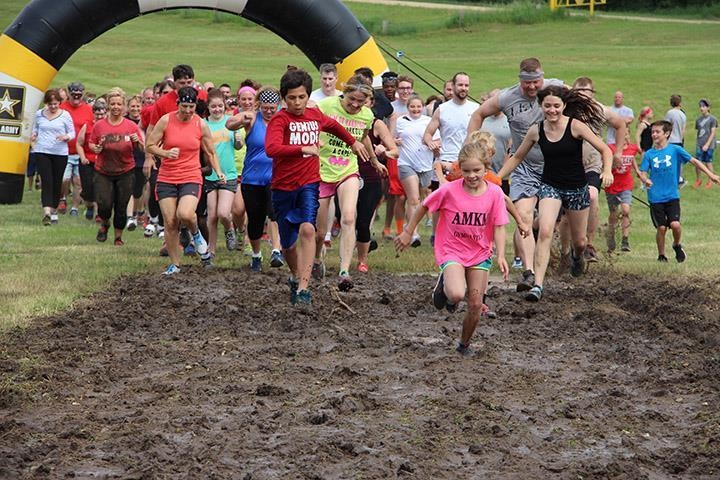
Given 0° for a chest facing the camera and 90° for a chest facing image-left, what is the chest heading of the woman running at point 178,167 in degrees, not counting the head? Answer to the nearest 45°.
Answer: approximately 0°

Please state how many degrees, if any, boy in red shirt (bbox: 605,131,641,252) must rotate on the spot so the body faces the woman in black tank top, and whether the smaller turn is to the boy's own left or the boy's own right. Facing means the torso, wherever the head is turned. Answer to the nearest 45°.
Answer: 0° — they already face them

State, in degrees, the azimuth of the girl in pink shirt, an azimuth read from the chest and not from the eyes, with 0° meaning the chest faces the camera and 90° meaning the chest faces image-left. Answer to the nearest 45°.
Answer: approximately 0°

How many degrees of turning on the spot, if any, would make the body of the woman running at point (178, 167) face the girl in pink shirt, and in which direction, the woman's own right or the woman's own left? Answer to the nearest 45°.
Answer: approximately 45° to the woman's own left

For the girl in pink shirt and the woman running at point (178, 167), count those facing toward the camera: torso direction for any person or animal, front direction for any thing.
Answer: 2

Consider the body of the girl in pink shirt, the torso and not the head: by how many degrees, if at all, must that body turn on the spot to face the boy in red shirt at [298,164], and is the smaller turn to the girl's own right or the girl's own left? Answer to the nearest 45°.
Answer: approximately 135° to the girl's own right
